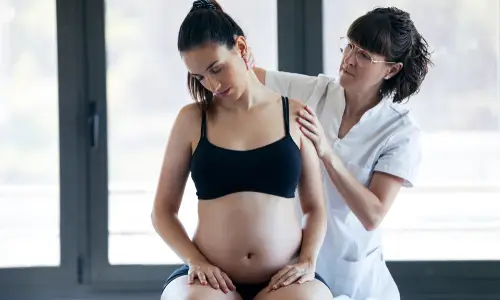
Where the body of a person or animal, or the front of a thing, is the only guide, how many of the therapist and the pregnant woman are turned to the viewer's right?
0

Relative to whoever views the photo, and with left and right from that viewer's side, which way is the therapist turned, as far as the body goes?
facing the viewer and to the left of the viewer

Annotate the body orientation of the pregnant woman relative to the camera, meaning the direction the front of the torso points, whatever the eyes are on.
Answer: toward the camera

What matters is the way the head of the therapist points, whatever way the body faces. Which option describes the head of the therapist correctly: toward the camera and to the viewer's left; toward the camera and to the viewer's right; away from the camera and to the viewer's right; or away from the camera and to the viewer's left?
toward the camera and to the viewer's left
